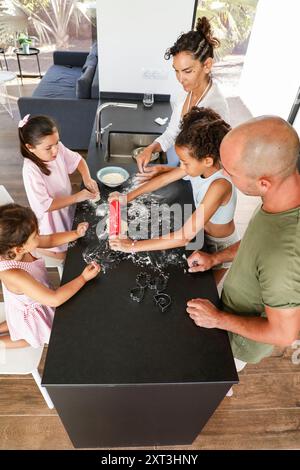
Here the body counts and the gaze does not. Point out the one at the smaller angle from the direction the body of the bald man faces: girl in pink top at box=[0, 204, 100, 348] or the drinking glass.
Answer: the girl in pink top

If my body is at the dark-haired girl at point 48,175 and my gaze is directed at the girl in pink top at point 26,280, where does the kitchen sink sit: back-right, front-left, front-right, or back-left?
back-left

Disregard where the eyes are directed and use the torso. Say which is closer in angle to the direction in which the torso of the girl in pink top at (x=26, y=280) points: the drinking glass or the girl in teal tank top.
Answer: the girl in teal tank top

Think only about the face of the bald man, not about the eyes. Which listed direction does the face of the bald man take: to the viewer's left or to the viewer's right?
to the viewer's left

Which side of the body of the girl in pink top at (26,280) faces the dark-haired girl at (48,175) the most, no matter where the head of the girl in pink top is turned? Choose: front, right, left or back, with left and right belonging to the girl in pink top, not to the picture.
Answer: left

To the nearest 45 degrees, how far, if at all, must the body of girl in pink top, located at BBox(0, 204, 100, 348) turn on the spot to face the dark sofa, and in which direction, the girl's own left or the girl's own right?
approximately 90° to the girl's own left

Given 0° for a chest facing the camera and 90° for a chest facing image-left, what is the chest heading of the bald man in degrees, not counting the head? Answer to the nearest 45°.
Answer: approximately 90°

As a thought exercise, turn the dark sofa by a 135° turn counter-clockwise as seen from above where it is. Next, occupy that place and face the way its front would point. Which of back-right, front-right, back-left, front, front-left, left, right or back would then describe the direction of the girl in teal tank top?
front-right

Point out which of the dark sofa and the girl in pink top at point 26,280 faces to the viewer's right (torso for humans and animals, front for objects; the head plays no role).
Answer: the girl in pink top

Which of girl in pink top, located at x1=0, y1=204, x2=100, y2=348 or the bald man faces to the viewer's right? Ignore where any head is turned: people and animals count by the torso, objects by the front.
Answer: the girl in pink top

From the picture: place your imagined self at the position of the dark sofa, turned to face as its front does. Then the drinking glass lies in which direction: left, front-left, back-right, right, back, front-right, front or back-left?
back-left

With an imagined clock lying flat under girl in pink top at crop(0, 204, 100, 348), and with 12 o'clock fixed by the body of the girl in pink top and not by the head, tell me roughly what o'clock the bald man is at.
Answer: The bald man is roughly at 1 o'clock from the girl in pink top.

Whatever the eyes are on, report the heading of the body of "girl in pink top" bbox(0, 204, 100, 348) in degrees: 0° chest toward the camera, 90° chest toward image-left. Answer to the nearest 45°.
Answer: approximately 270°

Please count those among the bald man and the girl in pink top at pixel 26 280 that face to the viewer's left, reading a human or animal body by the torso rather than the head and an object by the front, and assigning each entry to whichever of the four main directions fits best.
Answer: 1

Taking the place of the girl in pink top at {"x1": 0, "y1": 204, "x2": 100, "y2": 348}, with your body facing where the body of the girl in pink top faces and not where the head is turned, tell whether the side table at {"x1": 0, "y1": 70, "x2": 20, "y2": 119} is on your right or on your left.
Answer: on your left
